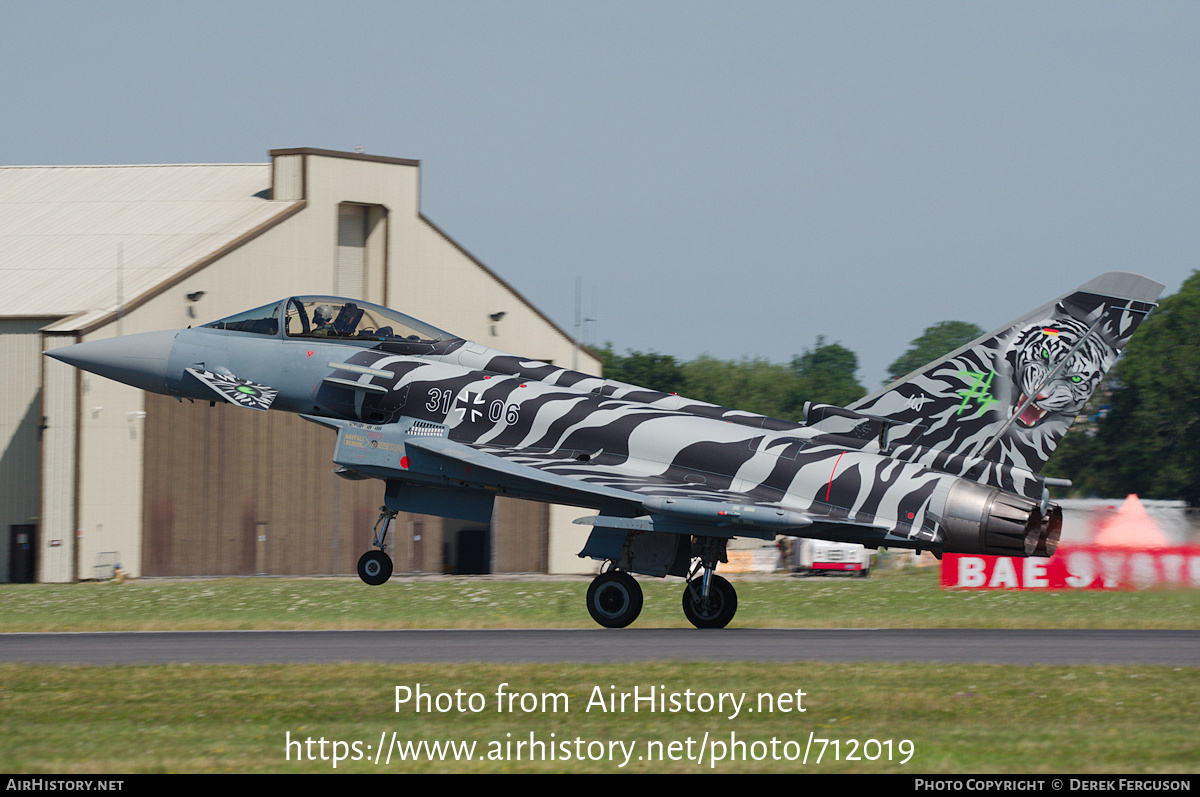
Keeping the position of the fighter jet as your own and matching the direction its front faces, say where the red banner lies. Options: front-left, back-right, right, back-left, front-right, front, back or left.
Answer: back-right

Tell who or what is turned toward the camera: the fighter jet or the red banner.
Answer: the red banner

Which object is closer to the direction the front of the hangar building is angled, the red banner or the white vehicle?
the red banner

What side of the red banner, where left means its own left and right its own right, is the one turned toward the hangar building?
right

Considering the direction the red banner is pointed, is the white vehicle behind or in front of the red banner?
behind

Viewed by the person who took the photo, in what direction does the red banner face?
facing the viewer

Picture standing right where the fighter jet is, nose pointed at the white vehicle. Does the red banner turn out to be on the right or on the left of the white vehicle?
right

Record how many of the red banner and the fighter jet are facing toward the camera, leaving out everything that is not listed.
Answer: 1

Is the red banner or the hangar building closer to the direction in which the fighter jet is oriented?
the hangar building

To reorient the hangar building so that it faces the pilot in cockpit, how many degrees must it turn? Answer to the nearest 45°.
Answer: approximately 45° to its right

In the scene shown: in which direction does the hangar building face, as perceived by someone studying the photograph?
facing the viewer and to the right of the viewer

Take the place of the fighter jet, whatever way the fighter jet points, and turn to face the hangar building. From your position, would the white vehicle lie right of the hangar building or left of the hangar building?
right

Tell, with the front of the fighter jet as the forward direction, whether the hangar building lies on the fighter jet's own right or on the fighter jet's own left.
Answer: on the fighter jet's own right

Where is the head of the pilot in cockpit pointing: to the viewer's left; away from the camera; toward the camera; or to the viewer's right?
to the viewer's left

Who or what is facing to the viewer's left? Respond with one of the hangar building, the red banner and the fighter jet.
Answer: the fighter jet

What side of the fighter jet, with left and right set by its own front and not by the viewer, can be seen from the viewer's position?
left

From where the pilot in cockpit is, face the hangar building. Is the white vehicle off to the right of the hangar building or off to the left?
right

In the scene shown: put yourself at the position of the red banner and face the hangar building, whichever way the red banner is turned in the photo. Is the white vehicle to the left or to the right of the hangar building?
right
